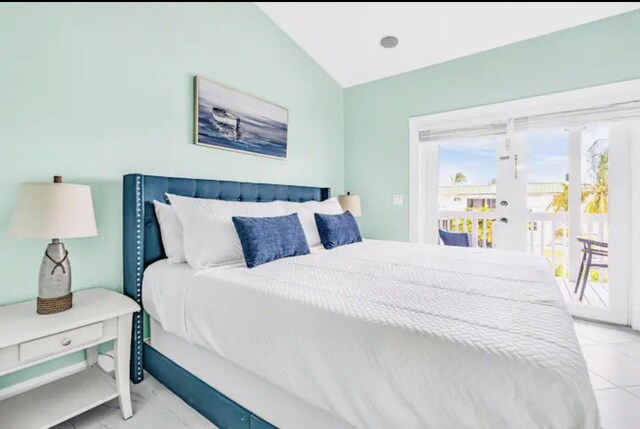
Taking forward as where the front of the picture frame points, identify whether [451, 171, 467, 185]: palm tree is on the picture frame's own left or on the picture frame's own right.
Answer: on the picture frame's own left

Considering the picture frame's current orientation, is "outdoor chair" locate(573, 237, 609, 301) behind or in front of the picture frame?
in front

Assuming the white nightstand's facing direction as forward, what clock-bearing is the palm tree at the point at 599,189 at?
The palm tree is roughly at 9 o'clock from the white nightstand.

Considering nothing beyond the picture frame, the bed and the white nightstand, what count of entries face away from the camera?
0

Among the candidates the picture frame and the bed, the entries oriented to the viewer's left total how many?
0

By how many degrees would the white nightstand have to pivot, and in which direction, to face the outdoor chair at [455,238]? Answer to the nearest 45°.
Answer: approximately 45° to its left

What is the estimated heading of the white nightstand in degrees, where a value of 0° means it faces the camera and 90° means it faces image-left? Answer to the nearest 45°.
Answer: approximately 315°

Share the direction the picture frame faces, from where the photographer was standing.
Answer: facing the viewer and to the right of the viewer

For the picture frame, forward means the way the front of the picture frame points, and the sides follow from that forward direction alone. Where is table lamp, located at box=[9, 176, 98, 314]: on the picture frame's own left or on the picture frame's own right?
on the picture frame's own right

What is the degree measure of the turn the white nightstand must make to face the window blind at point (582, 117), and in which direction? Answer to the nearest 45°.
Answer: approximately 45° to its left
